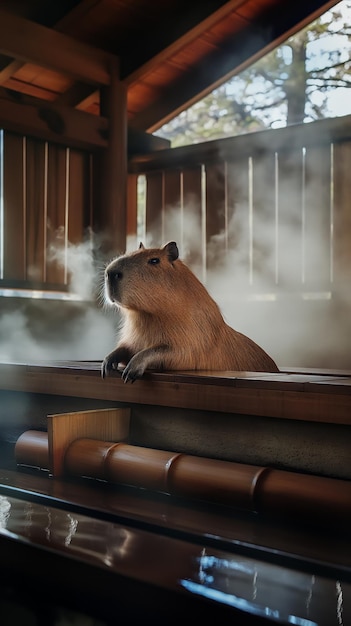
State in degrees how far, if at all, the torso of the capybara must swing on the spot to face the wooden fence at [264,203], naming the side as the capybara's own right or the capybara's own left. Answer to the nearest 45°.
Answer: approximately 135° to the capybara's own right

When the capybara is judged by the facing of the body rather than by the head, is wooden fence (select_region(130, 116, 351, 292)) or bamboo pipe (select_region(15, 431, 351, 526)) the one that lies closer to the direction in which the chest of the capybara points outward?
the bamboo pipe

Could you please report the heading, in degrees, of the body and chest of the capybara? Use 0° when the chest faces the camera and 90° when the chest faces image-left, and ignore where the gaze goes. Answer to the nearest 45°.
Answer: approximately 45°
